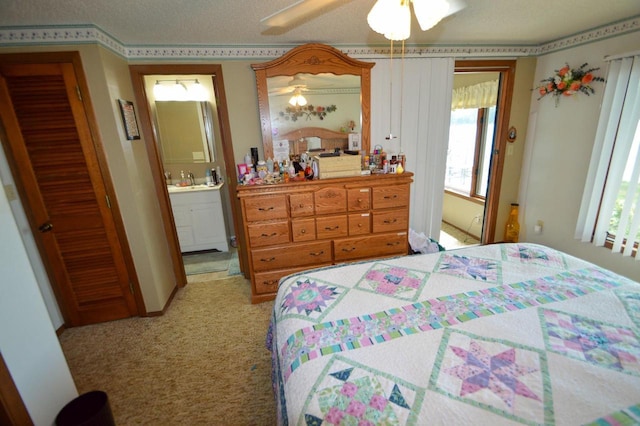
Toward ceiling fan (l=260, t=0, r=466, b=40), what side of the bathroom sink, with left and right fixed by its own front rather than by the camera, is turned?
front

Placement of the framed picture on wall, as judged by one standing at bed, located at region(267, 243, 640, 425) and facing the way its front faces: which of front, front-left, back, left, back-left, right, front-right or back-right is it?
front-left

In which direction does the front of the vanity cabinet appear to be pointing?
toward the camera

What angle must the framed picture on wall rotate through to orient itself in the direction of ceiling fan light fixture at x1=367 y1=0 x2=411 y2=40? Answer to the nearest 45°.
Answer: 0° — it already faces it

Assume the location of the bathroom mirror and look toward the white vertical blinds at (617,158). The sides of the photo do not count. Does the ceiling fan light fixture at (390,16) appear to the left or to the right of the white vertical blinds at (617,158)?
right

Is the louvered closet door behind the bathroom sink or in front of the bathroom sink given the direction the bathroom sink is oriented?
in front

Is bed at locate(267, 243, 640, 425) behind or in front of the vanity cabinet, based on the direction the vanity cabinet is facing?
in front

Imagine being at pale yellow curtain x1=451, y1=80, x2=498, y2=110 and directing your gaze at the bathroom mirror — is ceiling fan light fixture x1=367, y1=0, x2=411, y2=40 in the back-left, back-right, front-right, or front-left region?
front-left

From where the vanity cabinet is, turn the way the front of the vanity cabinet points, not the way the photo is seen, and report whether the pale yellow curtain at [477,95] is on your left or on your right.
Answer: on your left

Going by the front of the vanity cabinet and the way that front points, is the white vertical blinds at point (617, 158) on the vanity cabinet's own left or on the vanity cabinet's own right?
on the vanity cabinet's own left

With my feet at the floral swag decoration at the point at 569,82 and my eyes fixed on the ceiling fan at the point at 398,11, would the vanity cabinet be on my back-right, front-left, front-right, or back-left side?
front-right

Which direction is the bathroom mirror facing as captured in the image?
toward the camera

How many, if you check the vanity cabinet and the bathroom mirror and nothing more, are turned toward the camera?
2
